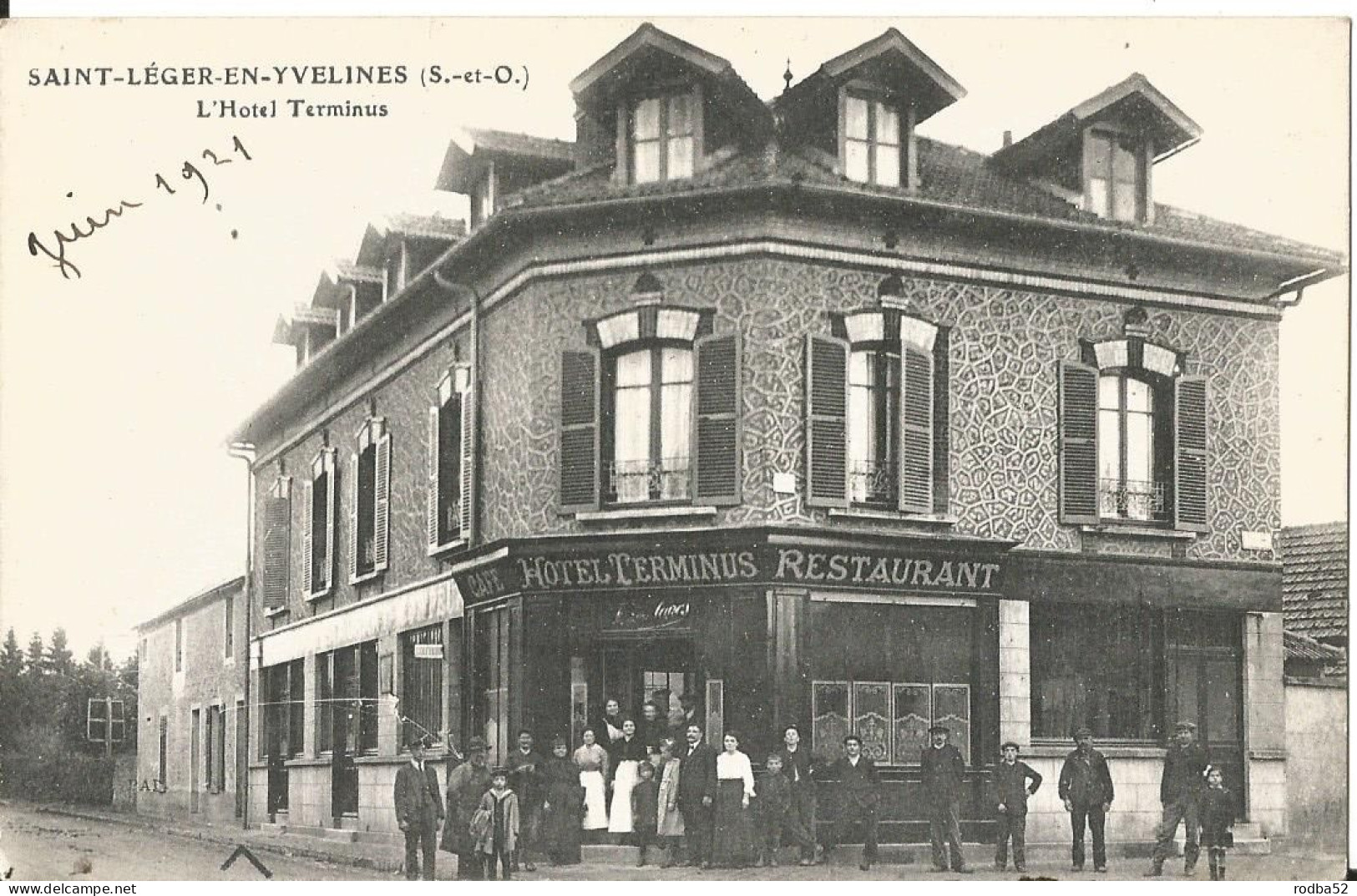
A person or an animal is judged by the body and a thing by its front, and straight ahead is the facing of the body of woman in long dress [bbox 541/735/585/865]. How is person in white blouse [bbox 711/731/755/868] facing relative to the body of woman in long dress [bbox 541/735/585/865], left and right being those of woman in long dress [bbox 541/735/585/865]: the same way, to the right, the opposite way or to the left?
the same way

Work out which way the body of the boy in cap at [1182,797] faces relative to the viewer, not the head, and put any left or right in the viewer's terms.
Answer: facing the viewer

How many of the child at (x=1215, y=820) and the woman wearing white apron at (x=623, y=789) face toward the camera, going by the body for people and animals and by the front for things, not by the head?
2

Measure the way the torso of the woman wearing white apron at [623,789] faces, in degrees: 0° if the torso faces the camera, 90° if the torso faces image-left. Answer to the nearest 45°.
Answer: approximately 0°

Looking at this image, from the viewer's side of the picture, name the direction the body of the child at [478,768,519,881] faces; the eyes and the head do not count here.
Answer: toward the camera

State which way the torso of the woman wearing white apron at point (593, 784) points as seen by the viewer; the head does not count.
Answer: toward the camera

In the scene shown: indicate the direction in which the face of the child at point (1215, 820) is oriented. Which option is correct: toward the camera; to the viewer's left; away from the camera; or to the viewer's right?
toward the camera

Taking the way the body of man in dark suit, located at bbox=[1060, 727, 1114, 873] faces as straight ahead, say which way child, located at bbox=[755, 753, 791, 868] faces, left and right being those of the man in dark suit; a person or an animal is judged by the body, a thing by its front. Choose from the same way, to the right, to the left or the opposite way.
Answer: the same way

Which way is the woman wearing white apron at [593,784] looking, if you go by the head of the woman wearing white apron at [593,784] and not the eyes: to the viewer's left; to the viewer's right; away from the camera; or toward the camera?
toward the camera

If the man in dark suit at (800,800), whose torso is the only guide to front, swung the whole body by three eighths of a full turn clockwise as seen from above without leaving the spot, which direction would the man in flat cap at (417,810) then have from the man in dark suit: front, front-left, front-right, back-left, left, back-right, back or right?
front-left

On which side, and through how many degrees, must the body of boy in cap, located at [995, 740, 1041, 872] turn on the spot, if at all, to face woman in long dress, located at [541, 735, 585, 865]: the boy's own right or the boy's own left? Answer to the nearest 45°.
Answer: approximately 90° to the boy's own right

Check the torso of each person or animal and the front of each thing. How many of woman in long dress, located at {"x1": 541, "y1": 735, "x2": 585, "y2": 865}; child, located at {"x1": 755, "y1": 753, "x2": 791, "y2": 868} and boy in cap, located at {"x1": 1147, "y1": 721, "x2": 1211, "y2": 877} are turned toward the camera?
3

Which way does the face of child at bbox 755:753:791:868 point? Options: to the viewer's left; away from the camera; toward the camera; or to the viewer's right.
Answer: toward the camera

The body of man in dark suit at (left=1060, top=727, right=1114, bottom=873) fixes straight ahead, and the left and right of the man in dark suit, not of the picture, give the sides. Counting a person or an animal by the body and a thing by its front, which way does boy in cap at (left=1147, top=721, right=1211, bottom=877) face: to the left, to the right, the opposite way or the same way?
the same way

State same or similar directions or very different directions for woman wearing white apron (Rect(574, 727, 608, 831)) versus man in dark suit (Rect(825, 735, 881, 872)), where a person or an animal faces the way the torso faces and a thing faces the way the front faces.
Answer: same or similar directions
